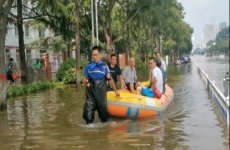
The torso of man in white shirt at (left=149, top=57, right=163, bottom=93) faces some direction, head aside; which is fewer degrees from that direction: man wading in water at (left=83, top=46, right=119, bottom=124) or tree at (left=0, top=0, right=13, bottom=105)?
the tree

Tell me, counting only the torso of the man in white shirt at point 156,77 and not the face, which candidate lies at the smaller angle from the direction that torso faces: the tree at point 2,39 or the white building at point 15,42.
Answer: the tree

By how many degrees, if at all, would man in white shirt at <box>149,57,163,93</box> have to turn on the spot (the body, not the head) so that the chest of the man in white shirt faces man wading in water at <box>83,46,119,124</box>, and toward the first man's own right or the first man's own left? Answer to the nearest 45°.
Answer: approximately 45° to the first man's own left

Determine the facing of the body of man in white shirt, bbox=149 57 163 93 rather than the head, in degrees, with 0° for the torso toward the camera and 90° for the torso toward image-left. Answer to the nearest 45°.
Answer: approximately 90°

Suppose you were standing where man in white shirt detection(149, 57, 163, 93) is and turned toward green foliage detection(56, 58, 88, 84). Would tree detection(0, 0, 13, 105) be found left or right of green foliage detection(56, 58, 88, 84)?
left

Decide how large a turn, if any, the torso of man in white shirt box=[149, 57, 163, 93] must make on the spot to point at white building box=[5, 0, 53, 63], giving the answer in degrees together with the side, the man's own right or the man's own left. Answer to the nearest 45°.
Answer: approximately 45° to the man's own right

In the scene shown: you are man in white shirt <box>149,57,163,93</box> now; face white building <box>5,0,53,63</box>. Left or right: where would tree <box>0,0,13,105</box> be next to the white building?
left

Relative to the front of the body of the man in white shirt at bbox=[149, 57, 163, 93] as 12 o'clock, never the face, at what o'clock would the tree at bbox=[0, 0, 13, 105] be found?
The tree is roughly at 12 o'clock from the man in white shirt.
